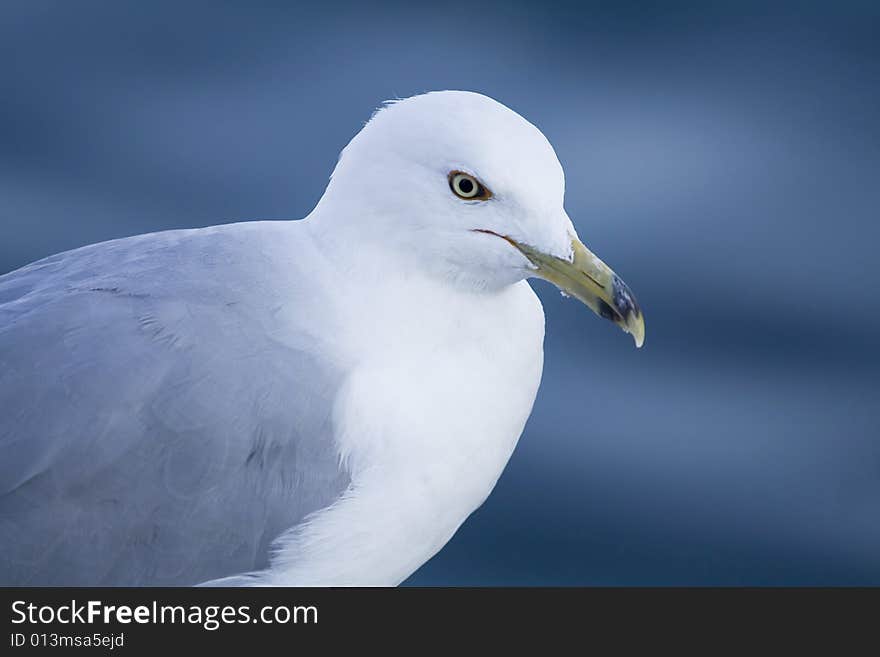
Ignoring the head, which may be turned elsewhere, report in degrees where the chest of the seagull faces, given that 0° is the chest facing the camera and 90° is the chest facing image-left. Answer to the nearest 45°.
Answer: approximately 270°
